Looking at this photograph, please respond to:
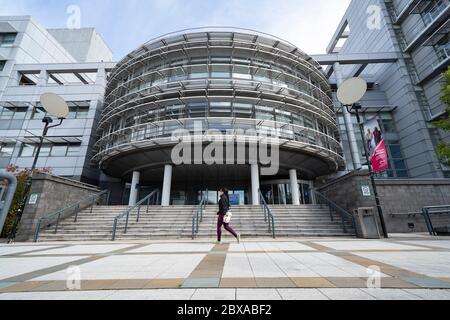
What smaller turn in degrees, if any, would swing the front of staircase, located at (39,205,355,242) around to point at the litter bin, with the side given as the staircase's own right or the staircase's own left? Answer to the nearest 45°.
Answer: approximately 90° to the staircase's own left

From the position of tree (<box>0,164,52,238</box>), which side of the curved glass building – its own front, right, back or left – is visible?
right

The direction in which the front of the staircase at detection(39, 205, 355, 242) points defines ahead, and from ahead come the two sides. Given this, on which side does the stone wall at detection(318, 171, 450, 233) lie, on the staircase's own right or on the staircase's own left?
on the staircase's own left

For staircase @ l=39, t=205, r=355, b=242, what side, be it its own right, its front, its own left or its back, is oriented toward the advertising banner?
left

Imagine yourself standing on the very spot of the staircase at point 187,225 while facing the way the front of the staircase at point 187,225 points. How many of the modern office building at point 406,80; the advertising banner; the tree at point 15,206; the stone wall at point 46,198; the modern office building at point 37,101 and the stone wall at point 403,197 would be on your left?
3

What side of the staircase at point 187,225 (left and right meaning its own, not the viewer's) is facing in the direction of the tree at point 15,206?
right

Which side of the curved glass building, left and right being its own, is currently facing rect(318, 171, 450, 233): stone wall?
left

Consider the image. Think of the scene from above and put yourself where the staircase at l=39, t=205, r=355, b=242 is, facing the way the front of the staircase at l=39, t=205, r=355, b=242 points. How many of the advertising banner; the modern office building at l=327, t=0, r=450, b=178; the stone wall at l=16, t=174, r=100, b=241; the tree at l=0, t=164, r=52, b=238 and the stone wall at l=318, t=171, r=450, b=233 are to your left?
3

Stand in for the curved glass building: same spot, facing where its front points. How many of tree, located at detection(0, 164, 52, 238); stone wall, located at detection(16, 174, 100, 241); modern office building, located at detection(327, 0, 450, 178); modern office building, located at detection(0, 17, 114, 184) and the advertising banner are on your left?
2

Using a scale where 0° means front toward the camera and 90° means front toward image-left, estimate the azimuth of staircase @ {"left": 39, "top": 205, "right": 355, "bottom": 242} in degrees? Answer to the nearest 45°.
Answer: approximately 0°

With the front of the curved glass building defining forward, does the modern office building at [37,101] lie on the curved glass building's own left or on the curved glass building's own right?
on the curved glass building's own right

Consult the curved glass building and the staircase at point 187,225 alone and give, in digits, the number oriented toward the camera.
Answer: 2
